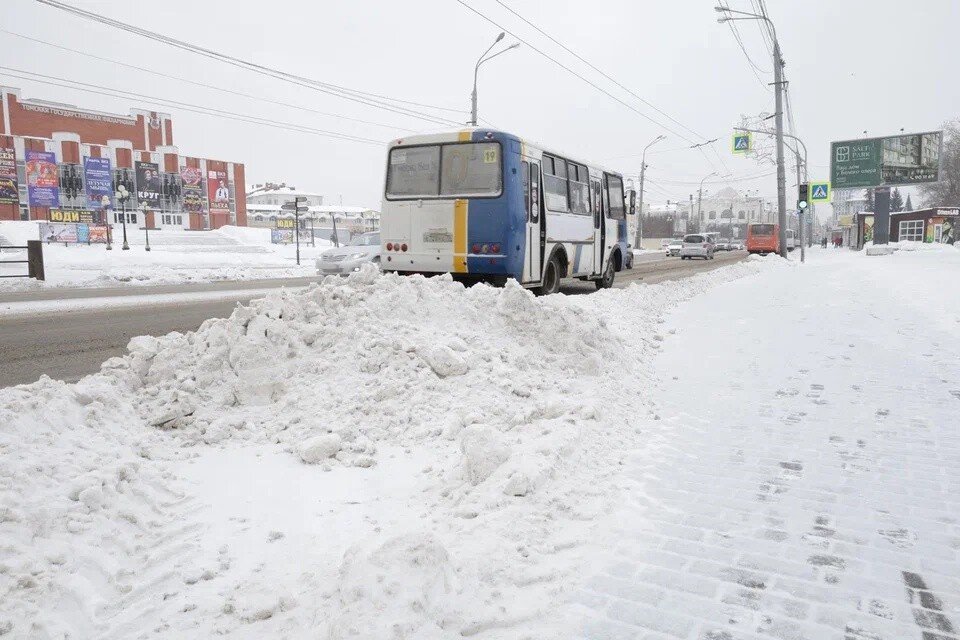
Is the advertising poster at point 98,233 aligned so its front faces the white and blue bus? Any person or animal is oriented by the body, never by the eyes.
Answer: yes

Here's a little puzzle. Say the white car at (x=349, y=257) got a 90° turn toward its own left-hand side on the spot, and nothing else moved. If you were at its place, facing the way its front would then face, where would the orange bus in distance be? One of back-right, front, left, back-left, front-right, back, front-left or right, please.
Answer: left

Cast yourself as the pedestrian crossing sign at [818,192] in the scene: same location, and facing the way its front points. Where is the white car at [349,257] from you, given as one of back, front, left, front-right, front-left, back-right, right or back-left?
front-right

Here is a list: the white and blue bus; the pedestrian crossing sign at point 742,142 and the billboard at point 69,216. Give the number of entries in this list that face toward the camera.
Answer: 2

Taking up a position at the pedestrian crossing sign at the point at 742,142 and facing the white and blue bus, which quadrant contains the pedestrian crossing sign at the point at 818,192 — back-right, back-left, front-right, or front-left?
front-left

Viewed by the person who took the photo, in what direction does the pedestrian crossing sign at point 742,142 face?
facing the viewer

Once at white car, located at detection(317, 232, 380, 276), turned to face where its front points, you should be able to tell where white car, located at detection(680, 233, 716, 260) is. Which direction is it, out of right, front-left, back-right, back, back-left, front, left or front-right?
back

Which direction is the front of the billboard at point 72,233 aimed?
toward the camera

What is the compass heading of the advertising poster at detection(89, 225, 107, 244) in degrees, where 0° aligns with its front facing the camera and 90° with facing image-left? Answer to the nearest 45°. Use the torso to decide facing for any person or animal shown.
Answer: approximately 0°

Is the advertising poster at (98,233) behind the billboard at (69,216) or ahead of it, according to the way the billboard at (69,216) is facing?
ahead
